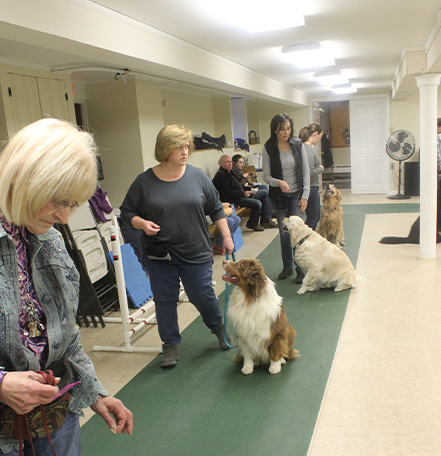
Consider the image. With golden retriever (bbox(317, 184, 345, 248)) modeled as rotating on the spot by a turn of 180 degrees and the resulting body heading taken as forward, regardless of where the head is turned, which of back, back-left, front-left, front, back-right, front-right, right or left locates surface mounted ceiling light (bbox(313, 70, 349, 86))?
front-left

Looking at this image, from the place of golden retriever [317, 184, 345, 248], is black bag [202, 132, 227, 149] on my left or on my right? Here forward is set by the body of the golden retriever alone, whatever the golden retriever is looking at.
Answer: on my right

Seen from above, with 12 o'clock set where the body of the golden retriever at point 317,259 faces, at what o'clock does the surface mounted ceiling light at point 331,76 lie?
The surface mounted ceiling light is roughly at 3 o'clock from the golden retriever.

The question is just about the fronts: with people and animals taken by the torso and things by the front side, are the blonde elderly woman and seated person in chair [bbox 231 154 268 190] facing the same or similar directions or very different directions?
same or similar directions

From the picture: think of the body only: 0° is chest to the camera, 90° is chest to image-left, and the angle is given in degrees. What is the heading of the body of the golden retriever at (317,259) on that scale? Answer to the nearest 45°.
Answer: approximately 90°

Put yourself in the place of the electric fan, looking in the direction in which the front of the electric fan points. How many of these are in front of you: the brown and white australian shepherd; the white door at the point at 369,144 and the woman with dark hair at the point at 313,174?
2

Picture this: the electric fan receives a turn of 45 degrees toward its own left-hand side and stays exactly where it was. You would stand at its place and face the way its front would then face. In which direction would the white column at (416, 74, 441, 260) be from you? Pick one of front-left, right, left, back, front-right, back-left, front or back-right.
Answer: front-right

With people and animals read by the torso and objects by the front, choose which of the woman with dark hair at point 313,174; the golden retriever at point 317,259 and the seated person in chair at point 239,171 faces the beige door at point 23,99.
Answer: the golden retriever

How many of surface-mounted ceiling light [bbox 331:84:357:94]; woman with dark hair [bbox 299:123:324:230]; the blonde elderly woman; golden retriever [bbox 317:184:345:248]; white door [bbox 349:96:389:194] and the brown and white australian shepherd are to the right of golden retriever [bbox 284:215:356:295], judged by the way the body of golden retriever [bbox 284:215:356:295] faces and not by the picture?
4

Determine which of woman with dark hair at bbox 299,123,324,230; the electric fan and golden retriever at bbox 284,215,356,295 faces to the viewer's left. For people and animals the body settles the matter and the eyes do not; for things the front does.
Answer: the golden retriever

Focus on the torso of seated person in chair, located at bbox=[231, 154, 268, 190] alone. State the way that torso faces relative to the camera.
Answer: to the viewer's right

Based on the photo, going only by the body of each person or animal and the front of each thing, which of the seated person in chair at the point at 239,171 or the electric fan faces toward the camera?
the electric fan

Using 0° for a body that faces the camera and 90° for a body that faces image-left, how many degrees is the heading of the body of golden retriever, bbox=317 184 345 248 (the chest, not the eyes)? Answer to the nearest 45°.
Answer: approximately 45°

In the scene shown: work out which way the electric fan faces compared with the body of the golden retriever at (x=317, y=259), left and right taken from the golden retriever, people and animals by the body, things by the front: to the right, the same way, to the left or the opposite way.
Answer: to the left

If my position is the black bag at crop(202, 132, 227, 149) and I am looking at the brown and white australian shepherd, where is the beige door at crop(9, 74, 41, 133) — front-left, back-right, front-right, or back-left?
front-right
